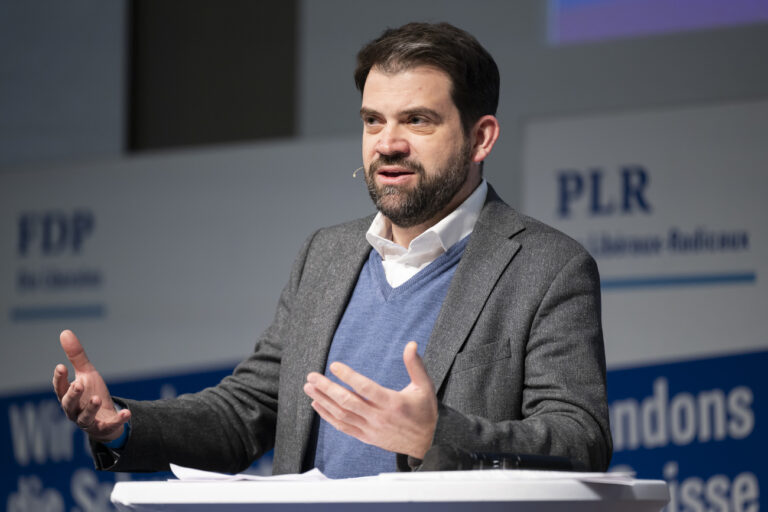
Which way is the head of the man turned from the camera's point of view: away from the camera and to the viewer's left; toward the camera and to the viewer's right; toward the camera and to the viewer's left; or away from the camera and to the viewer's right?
toward the camera and to the viewer's left

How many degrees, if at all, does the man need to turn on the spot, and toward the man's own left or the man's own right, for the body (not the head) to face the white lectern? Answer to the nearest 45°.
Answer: approximately 45° to the man's own left
